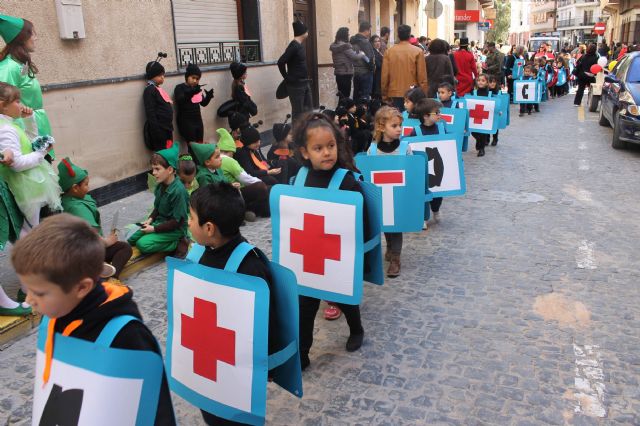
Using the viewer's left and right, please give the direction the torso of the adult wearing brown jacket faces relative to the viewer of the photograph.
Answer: facing away from the viewer

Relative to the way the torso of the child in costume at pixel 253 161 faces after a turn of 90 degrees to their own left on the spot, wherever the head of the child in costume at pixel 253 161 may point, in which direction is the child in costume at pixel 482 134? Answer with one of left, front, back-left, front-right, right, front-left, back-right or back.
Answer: front

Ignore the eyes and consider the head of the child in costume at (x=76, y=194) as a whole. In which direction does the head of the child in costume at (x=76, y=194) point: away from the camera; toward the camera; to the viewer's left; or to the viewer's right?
to the viewer's right

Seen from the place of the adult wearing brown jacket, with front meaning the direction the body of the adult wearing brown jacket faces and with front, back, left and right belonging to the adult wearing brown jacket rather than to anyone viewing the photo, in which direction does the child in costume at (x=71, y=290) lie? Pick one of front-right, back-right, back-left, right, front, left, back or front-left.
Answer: back

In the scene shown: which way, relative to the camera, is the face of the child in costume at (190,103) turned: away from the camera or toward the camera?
toward the camera

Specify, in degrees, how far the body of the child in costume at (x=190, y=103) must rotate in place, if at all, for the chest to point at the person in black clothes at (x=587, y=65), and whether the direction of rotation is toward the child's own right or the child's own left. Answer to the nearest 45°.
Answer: approximately 90° to the child's own left

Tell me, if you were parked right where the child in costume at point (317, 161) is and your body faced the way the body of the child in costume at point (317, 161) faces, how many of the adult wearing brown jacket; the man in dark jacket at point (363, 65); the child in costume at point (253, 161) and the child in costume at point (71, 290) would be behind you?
3

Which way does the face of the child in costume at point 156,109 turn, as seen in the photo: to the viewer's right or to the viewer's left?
to the viewer's right

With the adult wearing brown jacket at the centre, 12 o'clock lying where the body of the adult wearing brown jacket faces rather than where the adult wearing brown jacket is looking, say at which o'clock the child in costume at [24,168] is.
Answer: The child in costume is roughly at 7 o'clock from the adult wearing brown jacket.

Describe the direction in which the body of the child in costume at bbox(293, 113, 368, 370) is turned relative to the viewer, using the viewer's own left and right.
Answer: facing the viewer

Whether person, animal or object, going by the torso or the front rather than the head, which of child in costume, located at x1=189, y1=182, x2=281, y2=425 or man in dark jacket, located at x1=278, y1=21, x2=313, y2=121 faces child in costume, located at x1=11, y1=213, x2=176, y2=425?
child in costume, located at x1=189, y1=182, x2=281, y2=425

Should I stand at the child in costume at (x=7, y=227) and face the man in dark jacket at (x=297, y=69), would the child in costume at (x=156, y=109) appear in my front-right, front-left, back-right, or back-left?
front-left

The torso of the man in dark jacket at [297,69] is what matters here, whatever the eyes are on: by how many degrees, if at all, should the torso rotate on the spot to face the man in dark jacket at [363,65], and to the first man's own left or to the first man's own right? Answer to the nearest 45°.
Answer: approximately 45° to the first man's own left

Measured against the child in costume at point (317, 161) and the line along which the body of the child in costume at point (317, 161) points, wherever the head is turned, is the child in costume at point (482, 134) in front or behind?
behind
